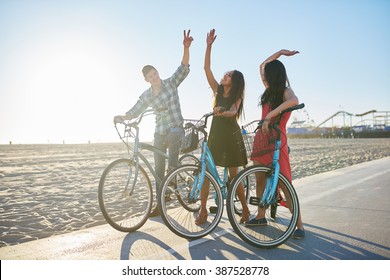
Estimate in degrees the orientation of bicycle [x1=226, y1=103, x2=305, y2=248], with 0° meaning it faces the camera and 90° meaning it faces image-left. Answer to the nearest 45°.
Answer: approximately 45°

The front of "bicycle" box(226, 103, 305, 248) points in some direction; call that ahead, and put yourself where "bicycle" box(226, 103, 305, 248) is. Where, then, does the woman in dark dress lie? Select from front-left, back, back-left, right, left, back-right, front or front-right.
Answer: right

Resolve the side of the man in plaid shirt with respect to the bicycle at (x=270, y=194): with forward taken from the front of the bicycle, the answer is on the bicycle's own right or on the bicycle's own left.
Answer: on the bicycle's own right

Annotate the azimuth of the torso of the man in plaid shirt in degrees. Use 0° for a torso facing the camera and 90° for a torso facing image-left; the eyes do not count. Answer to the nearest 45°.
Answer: approximately 0°

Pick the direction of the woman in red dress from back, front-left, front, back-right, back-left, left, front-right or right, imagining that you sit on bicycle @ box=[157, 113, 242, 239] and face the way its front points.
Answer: back-left

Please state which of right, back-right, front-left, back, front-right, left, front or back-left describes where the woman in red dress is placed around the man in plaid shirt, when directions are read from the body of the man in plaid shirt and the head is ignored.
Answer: front-left

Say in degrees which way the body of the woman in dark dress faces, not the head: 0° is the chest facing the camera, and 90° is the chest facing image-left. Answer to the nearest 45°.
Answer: approximately 45°

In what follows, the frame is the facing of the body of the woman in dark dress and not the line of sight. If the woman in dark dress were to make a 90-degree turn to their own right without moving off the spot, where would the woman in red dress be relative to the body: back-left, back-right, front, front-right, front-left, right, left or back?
back
